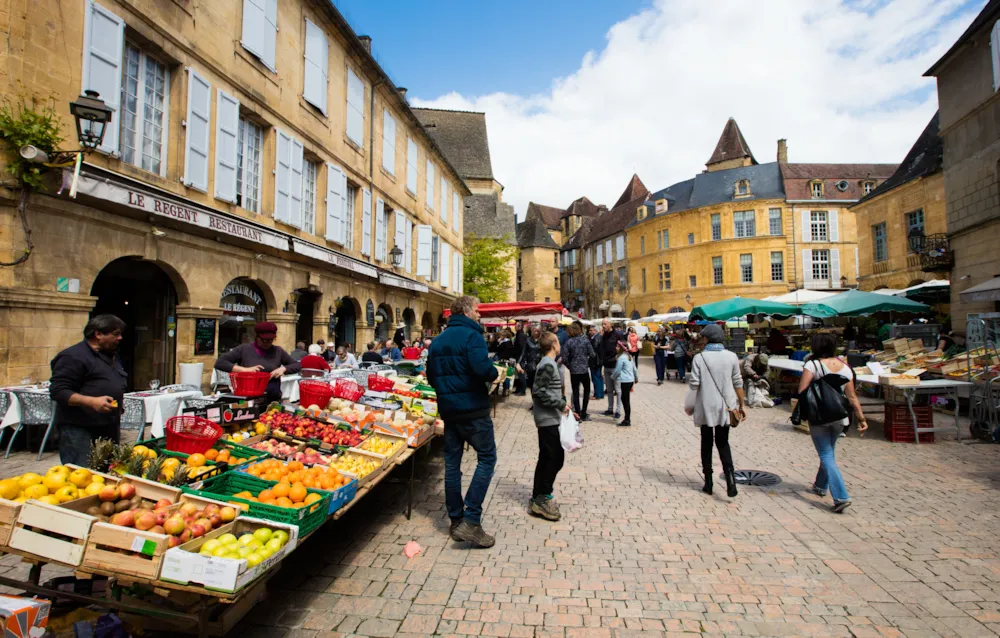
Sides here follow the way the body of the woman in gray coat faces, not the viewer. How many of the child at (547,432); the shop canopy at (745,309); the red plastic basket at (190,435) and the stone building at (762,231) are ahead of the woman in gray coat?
2

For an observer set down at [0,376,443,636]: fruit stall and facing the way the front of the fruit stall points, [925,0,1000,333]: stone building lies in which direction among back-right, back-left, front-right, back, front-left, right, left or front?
front-left

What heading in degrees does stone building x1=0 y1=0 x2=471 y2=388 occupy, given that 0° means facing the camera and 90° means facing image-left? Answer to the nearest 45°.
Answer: approximately 315°

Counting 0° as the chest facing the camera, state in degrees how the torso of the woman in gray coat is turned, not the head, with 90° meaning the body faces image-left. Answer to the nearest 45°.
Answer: approximately 180°

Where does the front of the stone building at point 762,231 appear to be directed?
toward the camera

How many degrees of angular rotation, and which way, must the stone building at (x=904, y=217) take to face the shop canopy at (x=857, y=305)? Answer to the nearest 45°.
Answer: approximately 45° to its left

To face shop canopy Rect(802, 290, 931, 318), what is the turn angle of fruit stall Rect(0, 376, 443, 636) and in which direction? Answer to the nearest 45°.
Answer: approximately 45° to its left

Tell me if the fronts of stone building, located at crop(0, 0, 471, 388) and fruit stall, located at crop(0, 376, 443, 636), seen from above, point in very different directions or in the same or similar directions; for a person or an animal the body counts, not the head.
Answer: same or similar directions

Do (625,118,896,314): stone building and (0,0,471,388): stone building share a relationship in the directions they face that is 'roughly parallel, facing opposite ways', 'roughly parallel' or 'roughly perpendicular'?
roughly perpendicular

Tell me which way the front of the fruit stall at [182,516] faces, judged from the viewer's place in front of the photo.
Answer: facing the viewer and to the right of the viewer

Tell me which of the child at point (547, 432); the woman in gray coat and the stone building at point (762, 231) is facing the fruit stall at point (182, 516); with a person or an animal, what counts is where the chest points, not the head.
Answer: the stone building

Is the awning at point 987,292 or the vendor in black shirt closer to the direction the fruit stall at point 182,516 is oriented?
the awning

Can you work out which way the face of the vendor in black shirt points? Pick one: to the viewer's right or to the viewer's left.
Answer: to the viewer's right

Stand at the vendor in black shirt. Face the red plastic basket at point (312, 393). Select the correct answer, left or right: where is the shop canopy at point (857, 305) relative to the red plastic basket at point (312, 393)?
right

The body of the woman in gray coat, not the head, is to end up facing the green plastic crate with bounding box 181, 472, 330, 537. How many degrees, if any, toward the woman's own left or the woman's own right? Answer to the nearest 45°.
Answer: approximately 135° to the woman's own left

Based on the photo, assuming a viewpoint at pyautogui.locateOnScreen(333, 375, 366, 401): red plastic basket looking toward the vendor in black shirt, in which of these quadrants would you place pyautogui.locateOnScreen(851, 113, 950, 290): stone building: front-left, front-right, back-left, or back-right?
back-left
